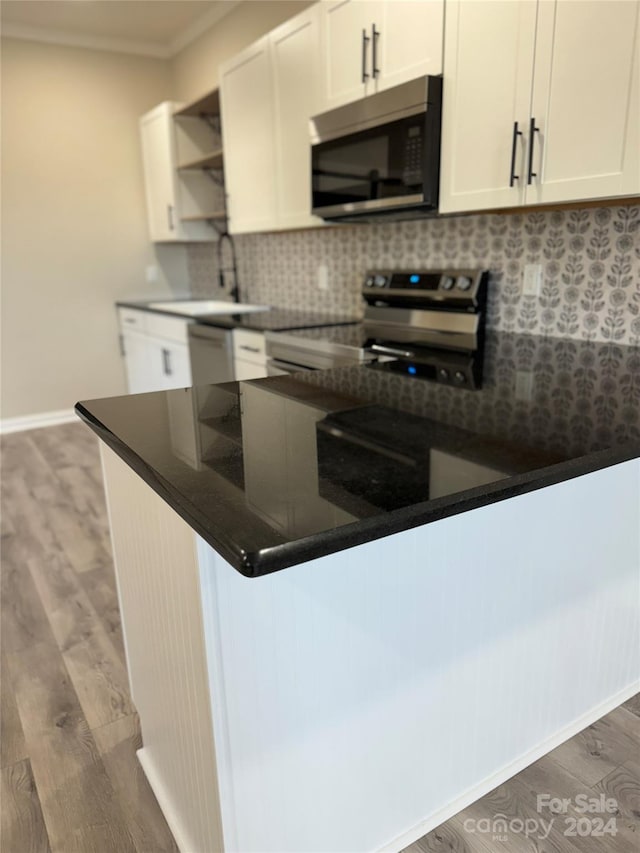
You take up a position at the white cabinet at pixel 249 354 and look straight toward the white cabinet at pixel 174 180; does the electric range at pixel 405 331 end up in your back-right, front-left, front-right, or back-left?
back-right

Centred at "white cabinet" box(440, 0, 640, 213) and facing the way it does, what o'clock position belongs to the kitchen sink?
The kitchen sink is roughly at 3 o'clock from the white cabinet.

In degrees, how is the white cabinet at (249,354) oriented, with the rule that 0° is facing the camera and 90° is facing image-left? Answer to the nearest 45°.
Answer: approximately 45°

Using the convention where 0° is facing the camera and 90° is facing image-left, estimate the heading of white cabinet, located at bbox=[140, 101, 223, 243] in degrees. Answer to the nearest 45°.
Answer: approximately 45°

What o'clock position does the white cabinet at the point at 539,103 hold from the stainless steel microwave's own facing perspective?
The white cabinet is roughly at 9 o'clock from the stainless steel microwave.
